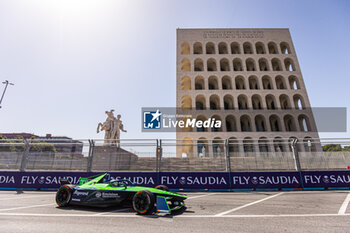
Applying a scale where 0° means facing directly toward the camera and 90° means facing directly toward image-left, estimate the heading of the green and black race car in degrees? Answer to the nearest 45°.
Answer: approximately 315°

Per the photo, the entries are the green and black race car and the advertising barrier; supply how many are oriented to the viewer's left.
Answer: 0

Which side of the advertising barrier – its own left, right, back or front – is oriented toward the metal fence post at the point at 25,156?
right

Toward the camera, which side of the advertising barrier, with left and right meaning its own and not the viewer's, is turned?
front

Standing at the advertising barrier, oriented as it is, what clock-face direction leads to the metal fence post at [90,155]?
The metal fence post is roughly at 3 o'clock from the advertising barrier.

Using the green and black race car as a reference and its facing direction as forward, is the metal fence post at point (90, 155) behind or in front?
behind

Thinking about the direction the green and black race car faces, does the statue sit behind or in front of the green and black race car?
behind

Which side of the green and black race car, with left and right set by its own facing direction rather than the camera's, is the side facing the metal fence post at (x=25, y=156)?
back

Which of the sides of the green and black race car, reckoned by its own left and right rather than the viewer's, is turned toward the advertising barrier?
left
